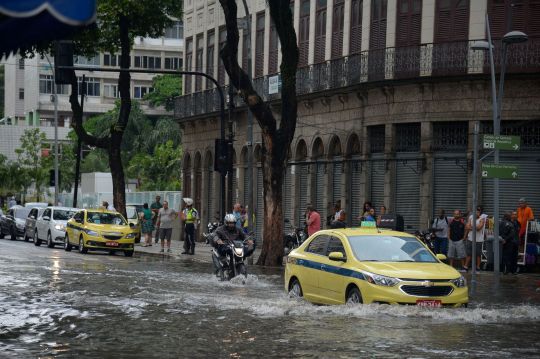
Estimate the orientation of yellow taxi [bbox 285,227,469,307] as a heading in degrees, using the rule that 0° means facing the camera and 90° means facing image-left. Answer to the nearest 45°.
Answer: approximately 315°

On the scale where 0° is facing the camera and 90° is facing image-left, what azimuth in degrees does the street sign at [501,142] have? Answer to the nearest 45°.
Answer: approximately 0°

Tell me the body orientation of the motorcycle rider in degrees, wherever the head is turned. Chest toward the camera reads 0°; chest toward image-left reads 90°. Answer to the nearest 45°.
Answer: approximately 315°

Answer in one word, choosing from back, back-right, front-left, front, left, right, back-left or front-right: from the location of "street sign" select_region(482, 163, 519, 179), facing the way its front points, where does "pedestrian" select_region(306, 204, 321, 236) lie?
back-right

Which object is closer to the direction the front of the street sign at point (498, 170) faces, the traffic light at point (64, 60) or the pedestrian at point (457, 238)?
the traffic light

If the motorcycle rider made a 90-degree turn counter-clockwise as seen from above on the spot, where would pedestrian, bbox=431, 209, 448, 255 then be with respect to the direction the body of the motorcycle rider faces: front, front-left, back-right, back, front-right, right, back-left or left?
front

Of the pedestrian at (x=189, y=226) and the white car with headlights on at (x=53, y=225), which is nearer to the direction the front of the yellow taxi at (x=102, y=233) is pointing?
the pedestrian

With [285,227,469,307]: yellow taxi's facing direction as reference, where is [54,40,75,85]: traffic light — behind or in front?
behind

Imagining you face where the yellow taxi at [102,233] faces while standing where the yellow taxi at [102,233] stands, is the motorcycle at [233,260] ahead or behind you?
ahead

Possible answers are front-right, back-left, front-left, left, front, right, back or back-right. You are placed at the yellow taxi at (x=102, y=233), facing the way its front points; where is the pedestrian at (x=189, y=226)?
front-left

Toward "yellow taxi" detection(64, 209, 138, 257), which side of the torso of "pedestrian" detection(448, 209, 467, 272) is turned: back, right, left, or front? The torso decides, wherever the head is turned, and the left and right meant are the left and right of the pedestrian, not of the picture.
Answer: right

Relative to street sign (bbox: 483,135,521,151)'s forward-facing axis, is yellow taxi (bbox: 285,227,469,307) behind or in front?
in front
